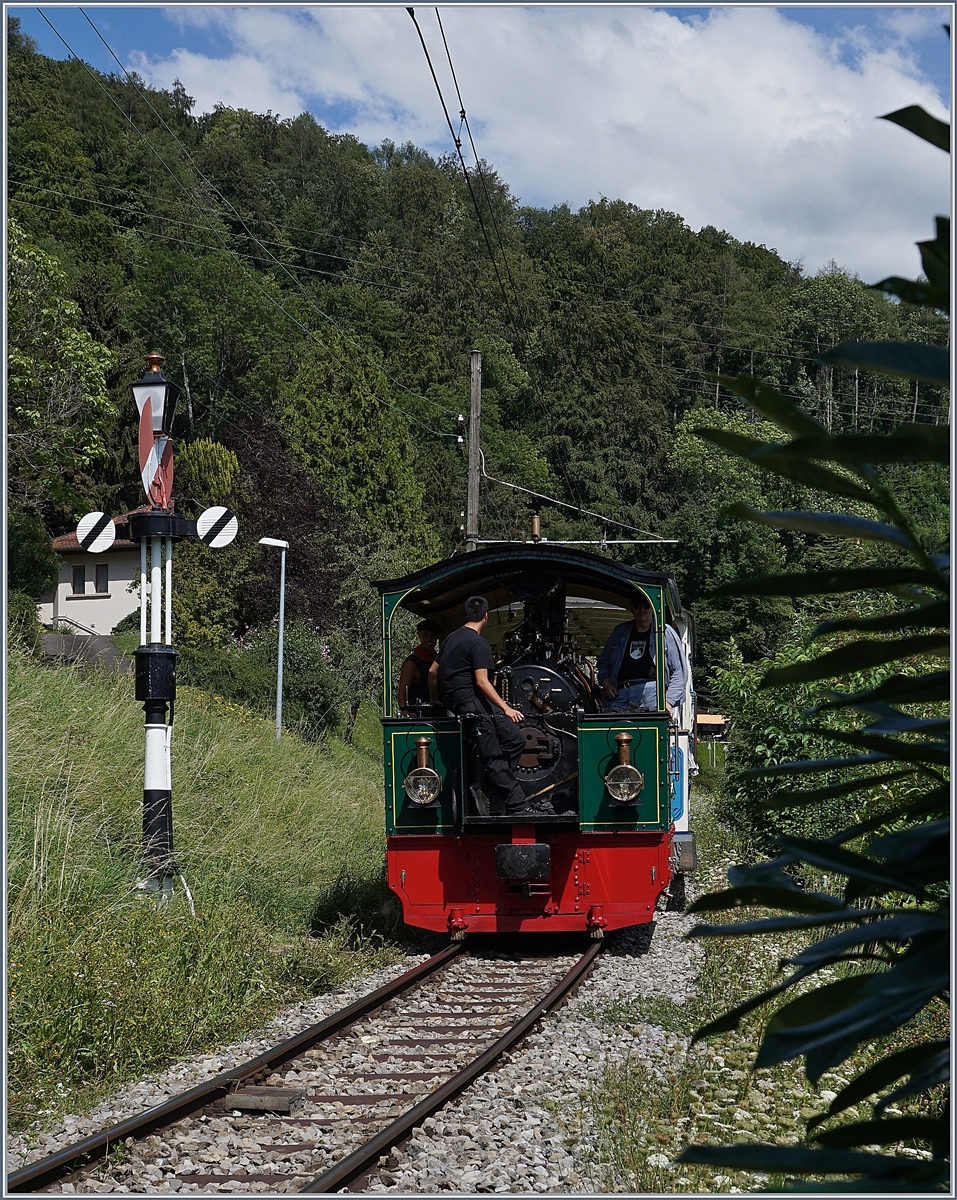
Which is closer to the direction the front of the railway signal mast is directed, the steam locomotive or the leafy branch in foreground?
the leafy branch in foreground

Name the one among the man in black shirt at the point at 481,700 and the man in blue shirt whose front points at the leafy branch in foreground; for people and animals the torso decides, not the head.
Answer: the man in blue shirt

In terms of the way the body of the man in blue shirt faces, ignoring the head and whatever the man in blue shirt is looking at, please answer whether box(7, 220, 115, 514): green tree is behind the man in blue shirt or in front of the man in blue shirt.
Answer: behind

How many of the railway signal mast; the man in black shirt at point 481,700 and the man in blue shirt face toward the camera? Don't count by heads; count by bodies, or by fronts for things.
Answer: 2

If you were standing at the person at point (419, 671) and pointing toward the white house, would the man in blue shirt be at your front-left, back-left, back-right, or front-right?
back-right

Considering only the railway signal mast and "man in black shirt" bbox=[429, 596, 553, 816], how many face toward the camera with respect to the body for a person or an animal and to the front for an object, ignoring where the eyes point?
1

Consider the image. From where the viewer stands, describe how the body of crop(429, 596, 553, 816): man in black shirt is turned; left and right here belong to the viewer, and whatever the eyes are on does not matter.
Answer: facing away from the viewer and to the right of the viewer

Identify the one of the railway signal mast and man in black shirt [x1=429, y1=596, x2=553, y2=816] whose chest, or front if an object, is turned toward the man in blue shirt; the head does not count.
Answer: the man in black shirt

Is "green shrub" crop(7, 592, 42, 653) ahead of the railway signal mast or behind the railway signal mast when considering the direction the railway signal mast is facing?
behind

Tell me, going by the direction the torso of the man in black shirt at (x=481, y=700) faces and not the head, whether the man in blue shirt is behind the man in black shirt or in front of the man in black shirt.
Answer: in front
